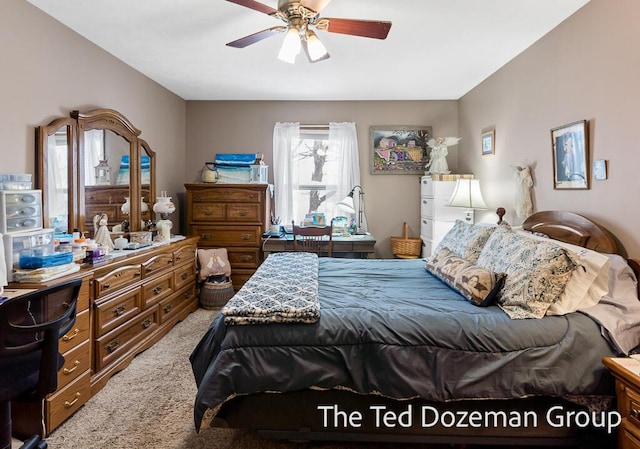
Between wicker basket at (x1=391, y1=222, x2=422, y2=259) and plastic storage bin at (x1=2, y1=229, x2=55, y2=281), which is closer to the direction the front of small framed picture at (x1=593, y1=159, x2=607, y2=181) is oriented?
the plastic storage bin

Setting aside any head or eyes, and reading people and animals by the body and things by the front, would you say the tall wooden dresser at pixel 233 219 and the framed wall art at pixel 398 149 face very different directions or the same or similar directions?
same or similar directions

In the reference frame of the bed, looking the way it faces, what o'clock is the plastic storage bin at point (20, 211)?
The plastic storage bin is roughly at 12 o'clock from the bed.

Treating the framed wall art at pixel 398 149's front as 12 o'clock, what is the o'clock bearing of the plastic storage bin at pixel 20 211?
The plastic storage bin is roughly at 1 o'clock from the framed wall art.

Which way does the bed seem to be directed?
to the viewer's left

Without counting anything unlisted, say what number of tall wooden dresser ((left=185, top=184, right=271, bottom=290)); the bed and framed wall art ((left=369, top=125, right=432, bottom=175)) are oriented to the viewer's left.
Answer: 1

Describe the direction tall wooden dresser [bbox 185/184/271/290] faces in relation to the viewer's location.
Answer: facing the viewer

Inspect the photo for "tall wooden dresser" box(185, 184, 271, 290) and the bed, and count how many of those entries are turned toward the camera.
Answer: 1

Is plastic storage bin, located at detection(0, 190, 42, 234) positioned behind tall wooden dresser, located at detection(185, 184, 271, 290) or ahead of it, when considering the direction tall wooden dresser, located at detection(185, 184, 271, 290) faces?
ahead

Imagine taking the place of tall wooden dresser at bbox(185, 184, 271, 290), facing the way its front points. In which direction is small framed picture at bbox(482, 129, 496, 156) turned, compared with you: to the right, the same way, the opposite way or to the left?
to the right

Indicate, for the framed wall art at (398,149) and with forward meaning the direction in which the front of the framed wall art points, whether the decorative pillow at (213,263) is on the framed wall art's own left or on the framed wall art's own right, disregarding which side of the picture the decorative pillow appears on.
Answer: on the framed wall art's own right

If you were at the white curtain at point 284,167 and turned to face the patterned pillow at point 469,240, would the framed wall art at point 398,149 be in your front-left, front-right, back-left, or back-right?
front-left

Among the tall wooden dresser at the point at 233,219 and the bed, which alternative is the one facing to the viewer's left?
the bed

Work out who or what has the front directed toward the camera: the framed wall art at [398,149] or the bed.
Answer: the framed wall art

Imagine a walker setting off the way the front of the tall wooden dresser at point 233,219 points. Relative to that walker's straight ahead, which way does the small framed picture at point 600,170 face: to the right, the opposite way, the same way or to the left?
to the right

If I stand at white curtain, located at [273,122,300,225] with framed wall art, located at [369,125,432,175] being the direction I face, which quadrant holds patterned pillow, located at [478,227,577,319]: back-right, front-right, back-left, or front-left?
front-right

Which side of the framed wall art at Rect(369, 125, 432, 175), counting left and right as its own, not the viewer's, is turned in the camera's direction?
front
